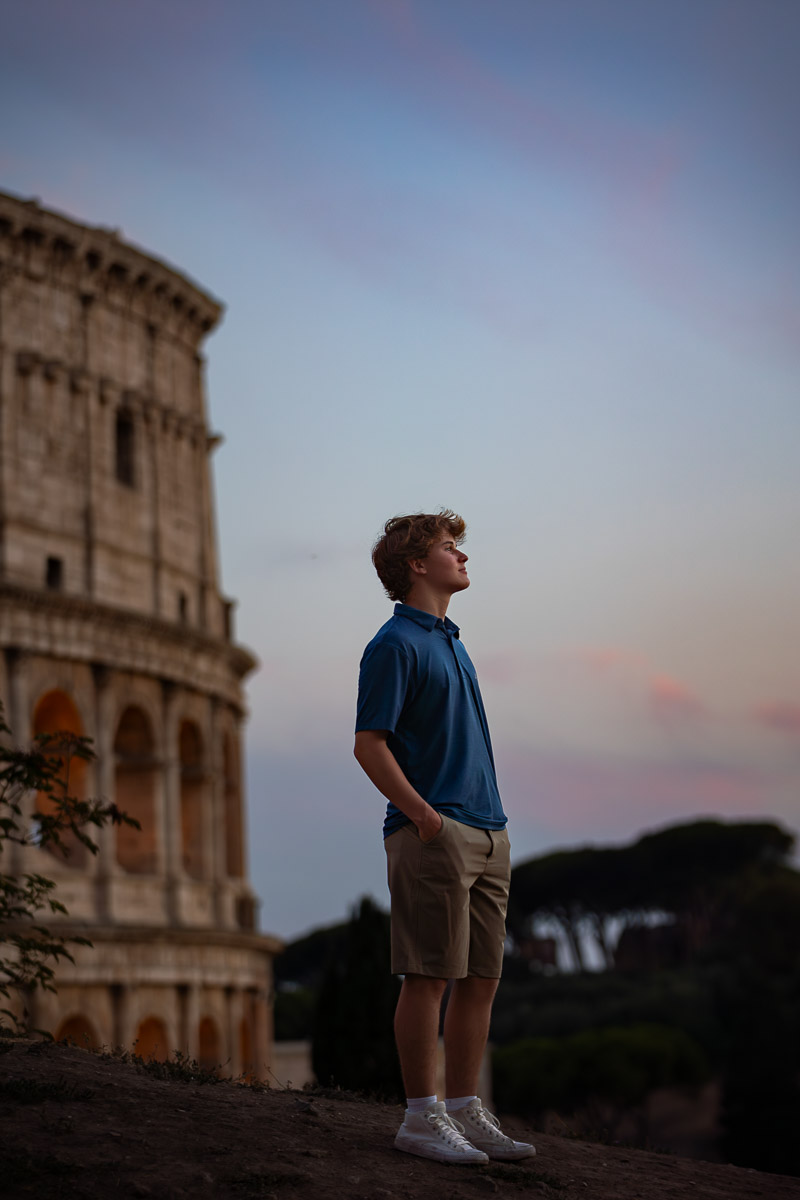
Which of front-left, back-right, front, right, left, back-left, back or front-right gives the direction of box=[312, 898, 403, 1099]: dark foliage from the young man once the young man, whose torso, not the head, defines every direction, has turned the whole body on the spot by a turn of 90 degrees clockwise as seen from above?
back-right

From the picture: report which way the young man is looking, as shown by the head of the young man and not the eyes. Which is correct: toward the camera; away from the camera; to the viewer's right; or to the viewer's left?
to the viewer's right

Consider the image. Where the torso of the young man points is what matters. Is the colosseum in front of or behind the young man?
behind

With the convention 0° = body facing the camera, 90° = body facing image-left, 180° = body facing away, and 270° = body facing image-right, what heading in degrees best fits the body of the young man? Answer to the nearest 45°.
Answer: approximately 315°
